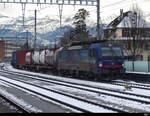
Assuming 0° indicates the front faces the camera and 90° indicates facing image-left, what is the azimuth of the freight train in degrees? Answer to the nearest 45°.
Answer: approximately 315°
